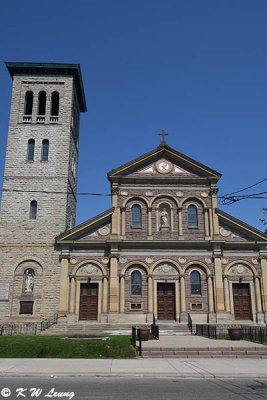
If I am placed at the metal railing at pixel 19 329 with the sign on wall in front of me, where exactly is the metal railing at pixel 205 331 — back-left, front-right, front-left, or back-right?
back-right

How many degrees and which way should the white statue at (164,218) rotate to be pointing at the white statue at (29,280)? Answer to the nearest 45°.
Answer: approximately 90° to its right

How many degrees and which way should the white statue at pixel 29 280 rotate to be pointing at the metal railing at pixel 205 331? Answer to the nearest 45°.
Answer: approximately 45° to its left

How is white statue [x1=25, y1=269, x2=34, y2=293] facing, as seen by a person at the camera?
facing the viewer

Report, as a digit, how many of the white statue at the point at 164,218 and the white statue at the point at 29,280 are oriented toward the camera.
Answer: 2

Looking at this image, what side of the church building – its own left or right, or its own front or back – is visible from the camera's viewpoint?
front

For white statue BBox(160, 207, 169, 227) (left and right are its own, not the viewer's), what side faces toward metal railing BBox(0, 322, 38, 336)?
right

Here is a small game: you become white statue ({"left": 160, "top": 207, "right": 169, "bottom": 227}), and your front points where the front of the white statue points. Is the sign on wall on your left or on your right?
on your right

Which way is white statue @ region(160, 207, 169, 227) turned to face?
toward the camera

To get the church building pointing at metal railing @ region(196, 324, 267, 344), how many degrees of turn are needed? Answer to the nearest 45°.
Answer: approximately 45° to its left
